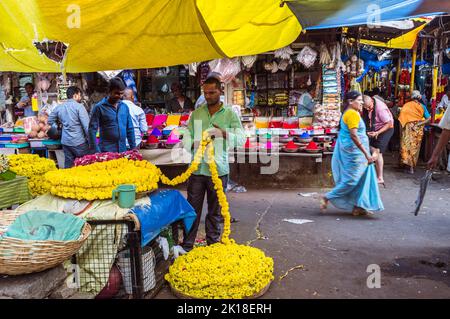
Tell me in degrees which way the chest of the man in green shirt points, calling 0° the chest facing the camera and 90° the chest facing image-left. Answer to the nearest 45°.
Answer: approximately 0°

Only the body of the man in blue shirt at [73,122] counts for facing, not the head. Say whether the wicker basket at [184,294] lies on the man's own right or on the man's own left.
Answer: on the man's own right

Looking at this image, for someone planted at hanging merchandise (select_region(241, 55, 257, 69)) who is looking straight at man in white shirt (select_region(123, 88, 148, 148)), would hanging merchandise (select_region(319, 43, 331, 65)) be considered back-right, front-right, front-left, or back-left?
back-left

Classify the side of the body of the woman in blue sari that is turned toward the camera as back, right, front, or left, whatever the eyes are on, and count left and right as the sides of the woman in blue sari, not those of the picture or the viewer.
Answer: right

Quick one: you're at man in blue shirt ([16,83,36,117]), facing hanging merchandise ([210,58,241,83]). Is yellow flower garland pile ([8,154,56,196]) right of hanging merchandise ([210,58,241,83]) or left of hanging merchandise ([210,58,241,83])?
right

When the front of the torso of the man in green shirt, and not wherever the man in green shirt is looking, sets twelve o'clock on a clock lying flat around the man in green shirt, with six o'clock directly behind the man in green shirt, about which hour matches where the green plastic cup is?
The green plastic cup is roughly at 1 o'clock from the man in green shirt.

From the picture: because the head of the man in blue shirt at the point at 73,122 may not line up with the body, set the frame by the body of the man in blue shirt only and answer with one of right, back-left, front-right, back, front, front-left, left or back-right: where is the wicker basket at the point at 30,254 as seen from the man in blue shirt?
back-right
